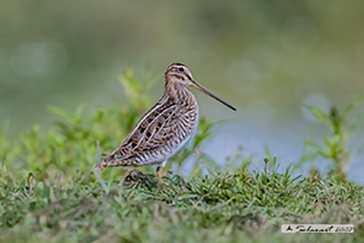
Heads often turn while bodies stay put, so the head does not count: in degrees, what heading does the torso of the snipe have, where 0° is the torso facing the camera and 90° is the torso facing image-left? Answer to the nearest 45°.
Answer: approximately 270°
